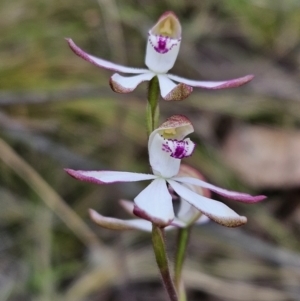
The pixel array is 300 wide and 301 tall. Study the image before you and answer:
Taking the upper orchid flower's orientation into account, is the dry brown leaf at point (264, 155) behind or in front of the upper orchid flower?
behind

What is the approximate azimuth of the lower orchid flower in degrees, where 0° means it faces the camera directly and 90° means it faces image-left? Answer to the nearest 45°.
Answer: approximately 315°

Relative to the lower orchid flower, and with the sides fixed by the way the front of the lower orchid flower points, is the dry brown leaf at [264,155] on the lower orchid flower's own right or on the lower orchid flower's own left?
on the lower orchid flower's own left

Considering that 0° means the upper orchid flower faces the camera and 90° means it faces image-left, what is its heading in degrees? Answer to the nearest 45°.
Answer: approximately 0°
